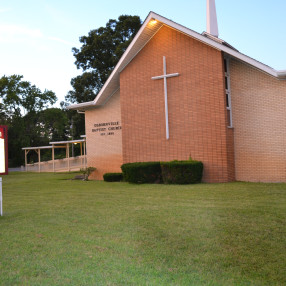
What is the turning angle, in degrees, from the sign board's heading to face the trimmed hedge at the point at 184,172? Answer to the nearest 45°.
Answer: approximately 135° to its left

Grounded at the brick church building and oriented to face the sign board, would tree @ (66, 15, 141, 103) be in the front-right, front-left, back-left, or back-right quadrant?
back-right

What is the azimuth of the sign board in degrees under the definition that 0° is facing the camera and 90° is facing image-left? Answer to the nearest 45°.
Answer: approximately 0°

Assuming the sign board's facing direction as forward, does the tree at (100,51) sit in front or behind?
behind

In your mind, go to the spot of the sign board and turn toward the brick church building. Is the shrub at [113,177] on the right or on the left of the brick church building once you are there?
left

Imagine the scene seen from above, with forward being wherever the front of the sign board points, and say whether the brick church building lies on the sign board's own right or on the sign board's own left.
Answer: on the sign board's own left

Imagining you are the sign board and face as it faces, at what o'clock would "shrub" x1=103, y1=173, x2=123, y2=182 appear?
The shrub is roughly at 7 o'clock from the sign board.
